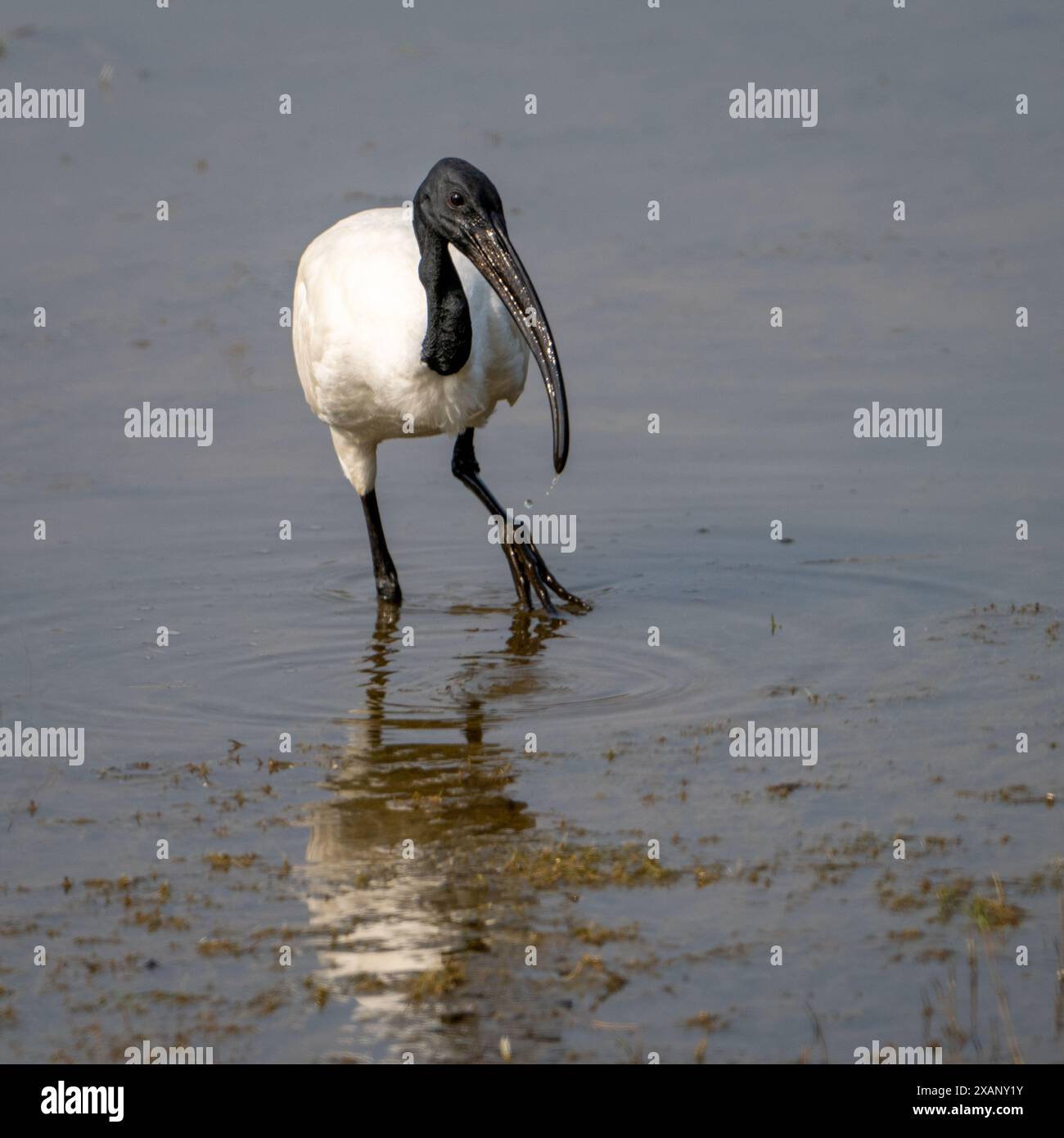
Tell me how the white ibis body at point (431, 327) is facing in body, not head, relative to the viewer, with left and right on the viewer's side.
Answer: facing the viewer and to the right of the viewer
